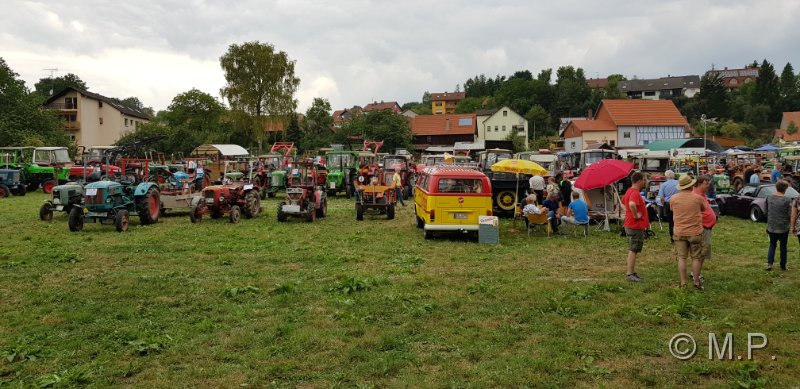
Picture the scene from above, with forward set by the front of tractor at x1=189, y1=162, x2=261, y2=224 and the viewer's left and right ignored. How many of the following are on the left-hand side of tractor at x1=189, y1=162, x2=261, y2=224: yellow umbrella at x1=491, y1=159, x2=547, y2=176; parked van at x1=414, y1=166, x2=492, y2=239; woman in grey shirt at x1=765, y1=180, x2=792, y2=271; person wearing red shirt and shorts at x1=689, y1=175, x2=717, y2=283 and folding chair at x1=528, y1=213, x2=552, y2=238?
5

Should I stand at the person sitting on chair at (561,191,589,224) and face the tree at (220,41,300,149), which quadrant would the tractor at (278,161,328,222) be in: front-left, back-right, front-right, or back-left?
front-left

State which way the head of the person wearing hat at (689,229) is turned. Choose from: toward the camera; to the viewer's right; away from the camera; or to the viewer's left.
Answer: away from the camera

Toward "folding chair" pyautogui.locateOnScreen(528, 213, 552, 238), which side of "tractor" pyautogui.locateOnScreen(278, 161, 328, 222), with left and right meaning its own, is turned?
left

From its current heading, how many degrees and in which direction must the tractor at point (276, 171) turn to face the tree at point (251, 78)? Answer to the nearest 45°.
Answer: approximately 135° to its right

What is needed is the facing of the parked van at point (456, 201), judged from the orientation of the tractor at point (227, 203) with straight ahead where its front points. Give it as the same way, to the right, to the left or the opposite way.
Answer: the opposite way

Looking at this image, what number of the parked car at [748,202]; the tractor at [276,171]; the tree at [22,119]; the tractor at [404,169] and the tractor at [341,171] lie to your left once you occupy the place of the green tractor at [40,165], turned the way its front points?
4

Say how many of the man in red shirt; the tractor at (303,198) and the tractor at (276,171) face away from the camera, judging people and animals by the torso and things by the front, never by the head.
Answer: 0

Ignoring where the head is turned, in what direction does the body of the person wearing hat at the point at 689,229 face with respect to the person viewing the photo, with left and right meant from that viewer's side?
facing away from the viewer

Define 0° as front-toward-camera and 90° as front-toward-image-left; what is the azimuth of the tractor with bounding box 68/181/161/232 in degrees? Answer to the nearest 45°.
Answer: approximately 45°

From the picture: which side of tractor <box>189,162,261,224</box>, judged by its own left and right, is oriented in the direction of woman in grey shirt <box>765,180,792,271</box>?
left
